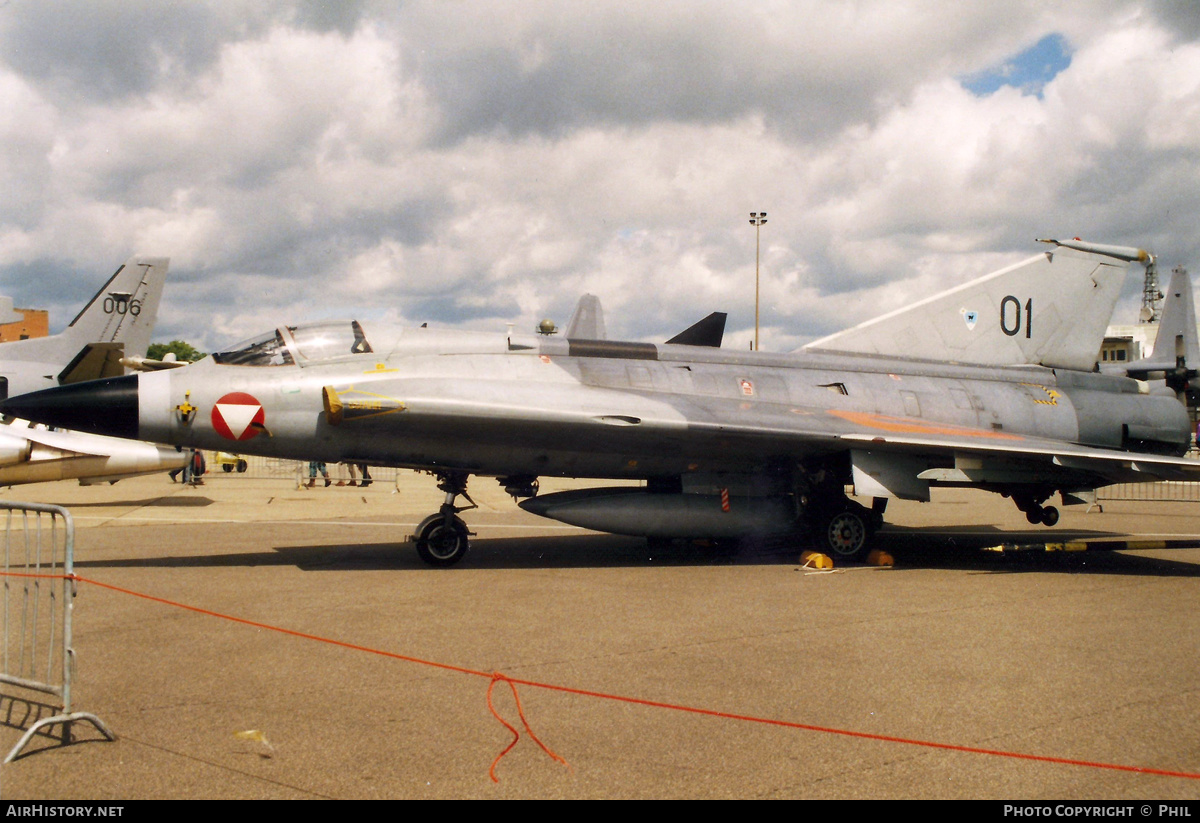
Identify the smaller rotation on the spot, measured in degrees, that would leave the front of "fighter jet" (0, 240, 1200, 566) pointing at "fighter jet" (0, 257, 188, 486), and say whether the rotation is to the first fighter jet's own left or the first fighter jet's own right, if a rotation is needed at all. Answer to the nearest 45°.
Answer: approximately 45° to the first fighter jet's own right

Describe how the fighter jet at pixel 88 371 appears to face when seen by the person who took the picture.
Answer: facing to the left of the viewer

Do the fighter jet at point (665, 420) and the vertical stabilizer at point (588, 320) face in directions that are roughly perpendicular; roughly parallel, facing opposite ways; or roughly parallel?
roughly parallel

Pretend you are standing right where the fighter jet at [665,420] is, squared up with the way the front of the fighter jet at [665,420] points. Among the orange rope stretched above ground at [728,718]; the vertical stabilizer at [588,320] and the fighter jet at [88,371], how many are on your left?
1

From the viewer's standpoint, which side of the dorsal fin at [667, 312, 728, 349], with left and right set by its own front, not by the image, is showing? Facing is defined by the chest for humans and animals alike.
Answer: left

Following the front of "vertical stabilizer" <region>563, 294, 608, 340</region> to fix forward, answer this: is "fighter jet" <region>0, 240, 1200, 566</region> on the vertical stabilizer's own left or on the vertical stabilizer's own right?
on the vertical stabilizer's own left

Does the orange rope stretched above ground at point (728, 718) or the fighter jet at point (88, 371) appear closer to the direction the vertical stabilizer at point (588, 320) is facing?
the fighter jet

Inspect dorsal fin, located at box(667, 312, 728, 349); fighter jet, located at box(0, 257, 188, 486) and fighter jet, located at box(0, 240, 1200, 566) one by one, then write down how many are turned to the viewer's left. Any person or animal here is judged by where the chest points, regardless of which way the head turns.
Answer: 3

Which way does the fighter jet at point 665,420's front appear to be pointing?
to the viewer's left

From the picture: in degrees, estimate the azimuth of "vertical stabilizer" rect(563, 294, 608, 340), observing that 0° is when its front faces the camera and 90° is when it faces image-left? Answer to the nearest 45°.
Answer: approximately 90°

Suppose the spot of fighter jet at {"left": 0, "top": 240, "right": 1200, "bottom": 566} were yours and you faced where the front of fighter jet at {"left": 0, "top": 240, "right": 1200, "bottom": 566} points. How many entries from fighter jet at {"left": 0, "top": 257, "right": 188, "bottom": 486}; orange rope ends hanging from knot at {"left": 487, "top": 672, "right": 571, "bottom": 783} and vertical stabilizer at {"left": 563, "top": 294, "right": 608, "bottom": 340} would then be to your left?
1

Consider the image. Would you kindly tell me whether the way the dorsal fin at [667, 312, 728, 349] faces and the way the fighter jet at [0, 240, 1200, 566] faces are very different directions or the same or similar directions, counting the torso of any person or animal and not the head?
same or similar directions
